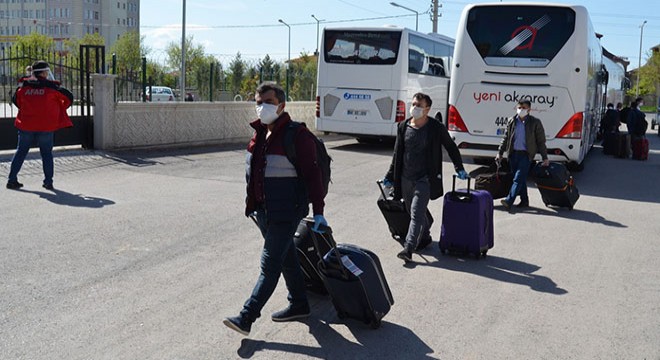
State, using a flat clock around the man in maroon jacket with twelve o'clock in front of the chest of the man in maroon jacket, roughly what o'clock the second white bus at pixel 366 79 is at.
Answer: The second white bus is roughly at 5 o'clock from the man in maroon jacket.

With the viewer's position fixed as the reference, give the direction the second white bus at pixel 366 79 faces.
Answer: facing away from the viewer and to the right of the viewer

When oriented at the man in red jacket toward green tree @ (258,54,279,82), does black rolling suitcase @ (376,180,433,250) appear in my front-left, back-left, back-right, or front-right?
back-right

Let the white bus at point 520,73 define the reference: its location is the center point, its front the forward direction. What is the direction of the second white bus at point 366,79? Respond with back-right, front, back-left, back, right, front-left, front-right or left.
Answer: front-left

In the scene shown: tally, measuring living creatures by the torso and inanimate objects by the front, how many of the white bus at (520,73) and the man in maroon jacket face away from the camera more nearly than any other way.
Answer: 1

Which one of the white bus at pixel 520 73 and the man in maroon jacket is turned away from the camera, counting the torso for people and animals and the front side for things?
the white bus

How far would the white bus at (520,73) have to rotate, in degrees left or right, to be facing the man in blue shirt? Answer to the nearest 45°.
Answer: approximately 180°

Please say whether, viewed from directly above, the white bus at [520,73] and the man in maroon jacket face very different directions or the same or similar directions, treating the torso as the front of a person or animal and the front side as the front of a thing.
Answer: very different directions

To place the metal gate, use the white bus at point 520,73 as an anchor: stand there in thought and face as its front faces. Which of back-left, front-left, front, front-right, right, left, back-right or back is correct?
left

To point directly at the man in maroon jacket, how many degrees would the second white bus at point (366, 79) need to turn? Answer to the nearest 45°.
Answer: approximately 135° to its right

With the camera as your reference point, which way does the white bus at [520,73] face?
facing away from the viewer

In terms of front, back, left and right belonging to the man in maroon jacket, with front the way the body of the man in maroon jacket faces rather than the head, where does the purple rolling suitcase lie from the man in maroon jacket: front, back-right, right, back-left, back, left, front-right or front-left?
back

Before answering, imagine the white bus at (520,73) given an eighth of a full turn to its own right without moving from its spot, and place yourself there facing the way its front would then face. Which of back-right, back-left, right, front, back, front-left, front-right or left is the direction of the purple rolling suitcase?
back-right

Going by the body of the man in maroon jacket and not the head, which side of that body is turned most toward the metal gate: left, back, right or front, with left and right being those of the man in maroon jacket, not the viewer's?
right

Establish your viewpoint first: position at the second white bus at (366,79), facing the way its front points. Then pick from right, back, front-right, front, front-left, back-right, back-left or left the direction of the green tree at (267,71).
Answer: left
